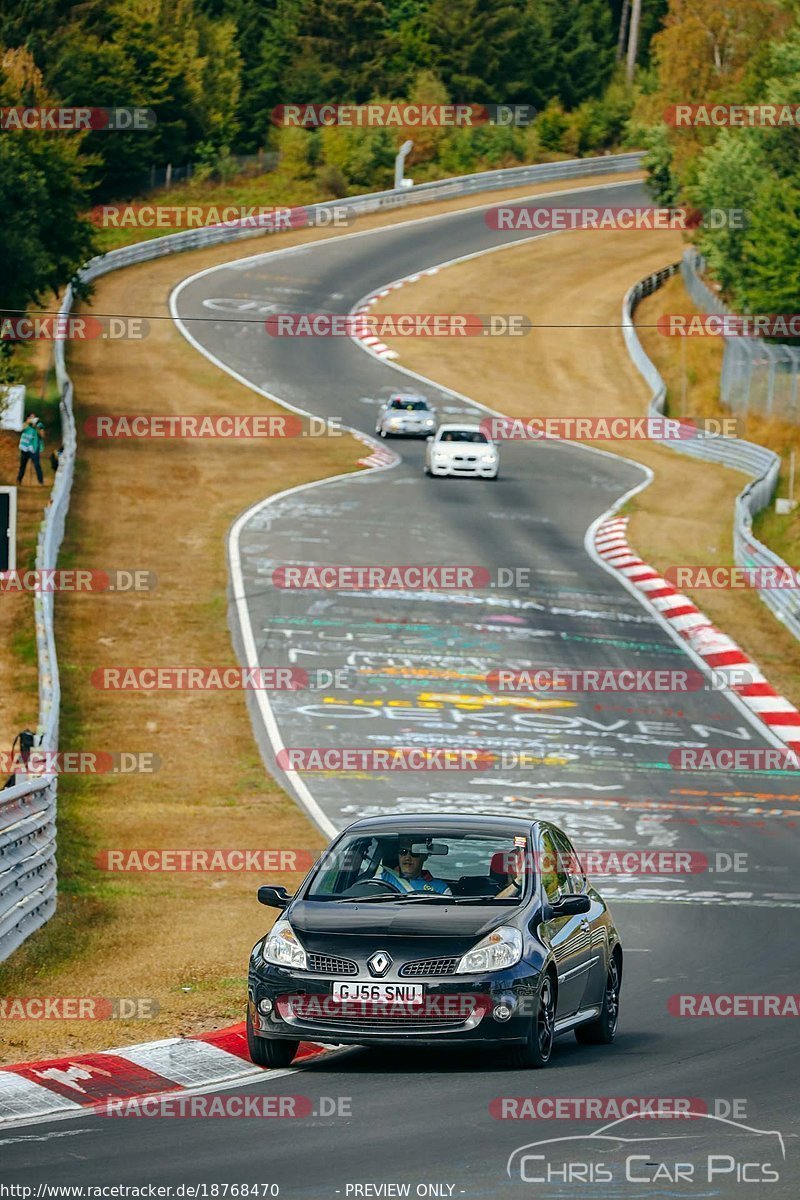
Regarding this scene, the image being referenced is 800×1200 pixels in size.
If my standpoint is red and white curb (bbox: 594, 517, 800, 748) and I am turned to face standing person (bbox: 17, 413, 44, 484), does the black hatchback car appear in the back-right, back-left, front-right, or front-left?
back-left

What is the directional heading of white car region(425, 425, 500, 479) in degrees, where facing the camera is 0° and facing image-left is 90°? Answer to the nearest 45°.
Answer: approximately 0°

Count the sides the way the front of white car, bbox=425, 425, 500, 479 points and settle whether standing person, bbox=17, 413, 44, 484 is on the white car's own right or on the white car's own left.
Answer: on the white car's own right

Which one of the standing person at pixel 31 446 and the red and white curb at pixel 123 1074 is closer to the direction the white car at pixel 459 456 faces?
the red and white curb

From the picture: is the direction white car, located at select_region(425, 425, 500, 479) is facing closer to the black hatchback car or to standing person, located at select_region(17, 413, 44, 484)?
the black hatchback car

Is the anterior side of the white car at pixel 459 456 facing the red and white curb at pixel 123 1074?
yes

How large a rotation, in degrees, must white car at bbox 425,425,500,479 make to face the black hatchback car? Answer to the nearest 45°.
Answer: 0° — it already faces it

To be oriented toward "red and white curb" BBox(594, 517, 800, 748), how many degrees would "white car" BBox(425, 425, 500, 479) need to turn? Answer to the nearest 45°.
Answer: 0° — it already faces it

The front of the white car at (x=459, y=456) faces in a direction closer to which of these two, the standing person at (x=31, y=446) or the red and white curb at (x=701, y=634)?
the red and white curb
